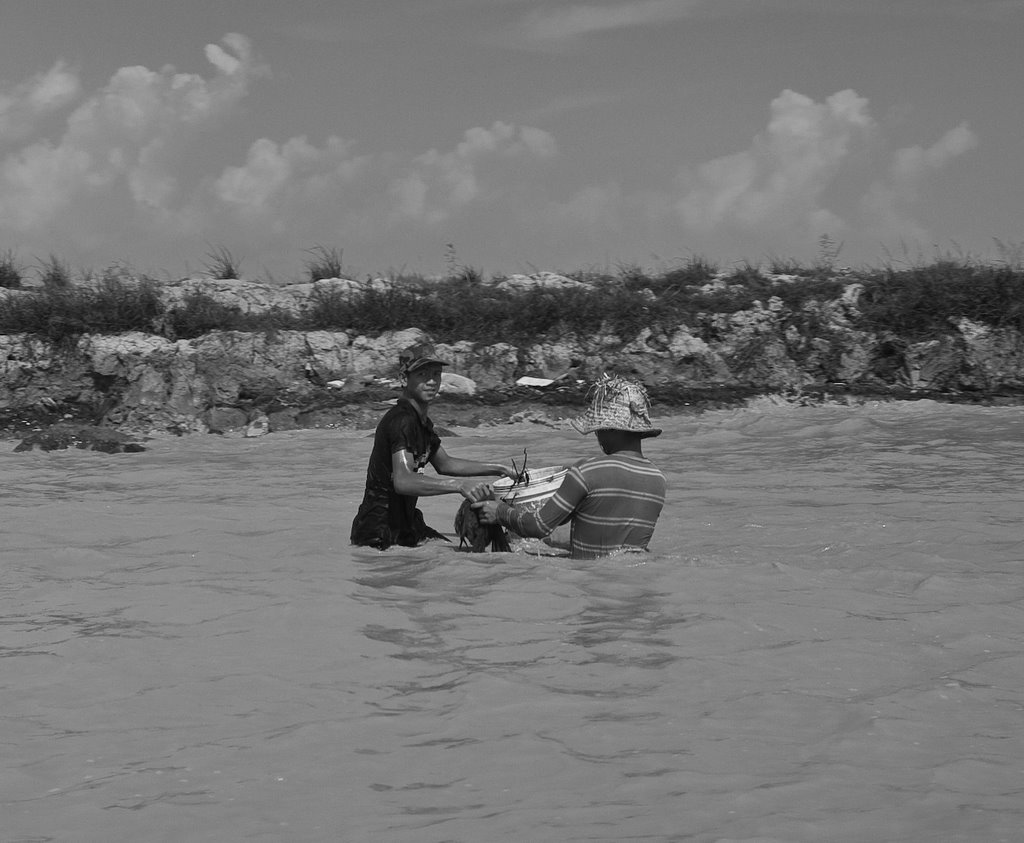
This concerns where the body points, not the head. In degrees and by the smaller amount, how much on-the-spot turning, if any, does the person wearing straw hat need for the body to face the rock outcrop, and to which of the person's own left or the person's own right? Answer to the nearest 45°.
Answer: approximately 45° to the person's own right

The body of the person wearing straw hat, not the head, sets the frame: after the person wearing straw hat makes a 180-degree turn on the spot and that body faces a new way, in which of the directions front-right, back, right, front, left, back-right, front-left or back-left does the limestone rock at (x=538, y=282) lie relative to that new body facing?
back-left

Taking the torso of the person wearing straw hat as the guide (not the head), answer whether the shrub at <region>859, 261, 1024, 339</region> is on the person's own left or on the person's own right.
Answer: on the person's own right

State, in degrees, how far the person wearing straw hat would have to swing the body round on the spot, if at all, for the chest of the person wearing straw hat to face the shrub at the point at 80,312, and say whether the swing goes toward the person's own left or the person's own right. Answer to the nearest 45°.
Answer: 0° — they already face it

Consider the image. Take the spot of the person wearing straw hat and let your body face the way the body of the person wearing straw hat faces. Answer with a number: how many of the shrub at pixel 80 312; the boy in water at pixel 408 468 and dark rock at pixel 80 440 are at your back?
0

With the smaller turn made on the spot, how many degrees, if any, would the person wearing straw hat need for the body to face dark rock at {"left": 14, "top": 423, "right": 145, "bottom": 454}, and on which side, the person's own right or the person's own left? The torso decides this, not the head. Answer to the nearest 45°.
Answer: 0° — they already face it

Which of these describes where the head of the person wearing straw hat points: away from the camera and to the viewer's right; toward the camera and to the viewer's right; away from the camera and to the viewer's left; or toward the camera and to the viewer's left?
away from the camera and to the viewer's left

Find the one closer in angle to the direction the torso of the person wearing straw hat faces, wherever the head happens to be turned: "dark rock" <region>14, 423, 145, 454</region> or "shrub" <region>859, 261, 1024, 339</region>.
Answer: the dark rock

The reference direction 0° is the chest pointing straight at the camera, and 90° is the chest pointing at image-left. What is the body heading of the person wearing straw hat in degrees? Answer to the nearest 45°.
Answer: approximately 135°

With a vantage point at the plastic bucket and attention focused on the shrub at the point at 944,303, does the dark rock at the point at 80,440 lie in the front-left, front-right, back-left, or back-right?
front-left
